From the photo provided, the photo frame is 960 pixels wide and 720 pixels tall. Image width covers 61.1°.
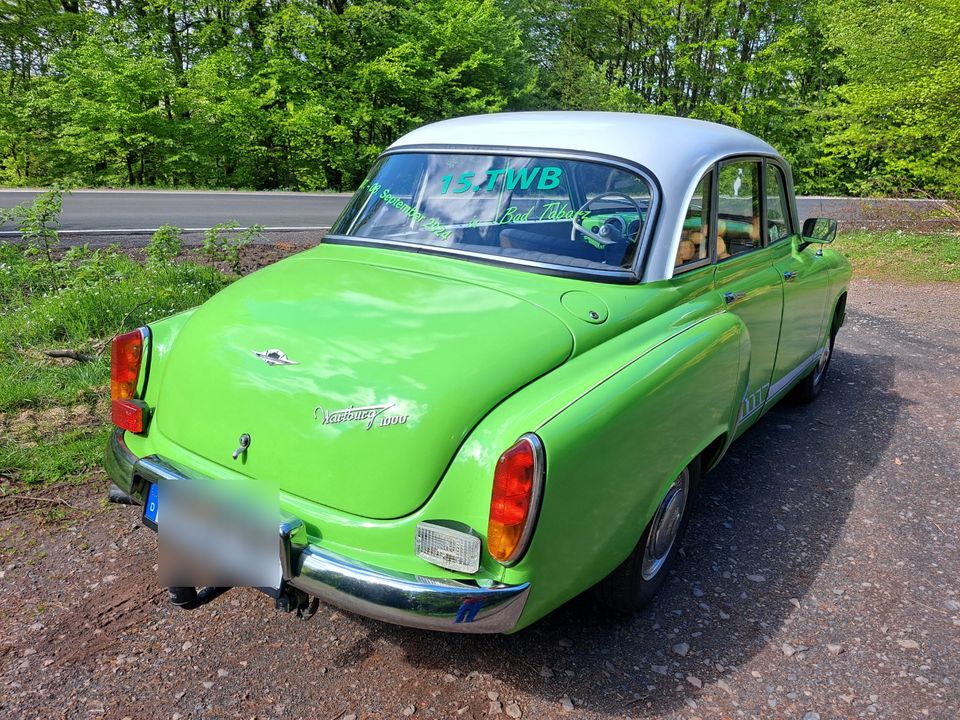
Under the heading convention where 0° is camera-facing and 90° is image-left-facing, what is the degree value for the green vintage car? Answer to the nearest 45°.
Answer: approximately 225°

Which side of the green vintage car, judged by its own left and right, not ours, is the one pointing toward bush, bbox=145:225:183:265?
left
